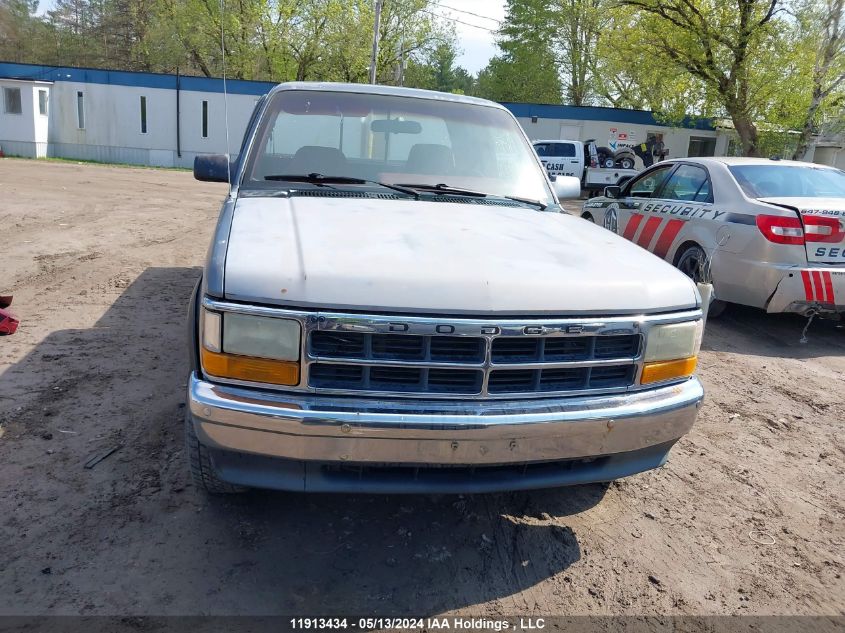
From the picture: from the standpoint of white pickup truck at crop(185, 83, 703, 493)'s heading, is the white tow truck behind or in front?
behind

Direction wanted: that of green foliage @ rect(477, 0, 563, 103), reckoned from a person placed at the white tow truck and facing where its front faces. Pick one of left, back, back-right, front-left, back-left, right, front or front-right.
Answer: right

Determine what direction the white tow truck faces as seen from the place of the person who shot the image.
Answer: facing to the left of the viewer

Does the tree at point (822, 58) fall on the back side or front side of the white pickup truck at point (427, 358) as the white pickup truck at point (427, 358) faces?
on the back side

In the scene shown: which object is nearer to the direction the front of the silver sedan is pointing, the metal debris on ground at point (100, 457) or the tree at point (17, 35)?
the tree

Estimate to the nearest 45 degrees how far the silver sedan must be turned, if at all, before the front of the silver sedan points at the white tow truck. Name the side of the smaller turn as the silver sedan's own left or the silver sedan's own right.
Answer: approximately 45° to the silver sedan's own right

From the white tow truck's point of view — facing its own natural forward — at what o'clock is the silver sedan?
The silver sedan is roughly at 9 o'clock from the white tow truck.

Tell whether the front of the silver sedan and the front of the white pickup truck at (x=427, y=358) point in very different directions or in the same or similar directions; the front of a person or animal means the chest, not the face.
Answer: very different directions

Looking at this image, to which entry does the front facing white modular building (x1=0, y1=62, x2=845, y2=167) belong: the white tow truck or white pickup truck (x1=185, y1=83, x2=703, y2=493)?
the white tow truck

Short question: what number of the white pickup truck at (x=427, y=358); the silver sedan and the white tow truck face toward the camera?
1

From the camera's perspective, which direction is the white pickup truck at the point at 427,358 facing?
toward the camera

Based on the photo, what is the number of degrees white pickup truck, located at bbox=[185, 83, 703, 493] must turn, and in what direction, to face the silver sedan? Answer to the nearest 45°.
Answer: approximately 135° to its left

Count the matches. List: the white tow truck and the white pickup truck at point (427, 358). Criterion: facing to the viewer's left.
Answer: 1

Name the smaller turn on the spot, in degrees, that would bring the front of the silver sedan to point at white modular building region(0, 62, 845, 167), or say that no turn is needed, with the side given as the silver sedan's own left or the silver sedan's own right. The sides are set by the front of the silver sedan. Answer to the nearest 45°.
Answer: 0° — it already faces it

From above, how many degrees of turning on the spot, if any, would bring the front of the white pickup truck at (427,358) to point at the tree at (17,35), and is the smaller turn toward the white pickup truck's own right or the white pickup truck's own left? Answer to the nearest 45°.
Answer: approximately 135° to the white pickup truck's own right

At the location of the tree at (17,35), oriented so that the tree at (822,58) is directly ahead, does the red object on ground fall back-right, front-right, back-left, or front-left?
front-right

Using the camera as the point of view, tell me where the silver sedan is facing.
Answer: facing away from the viewer and to the left of the viewer
